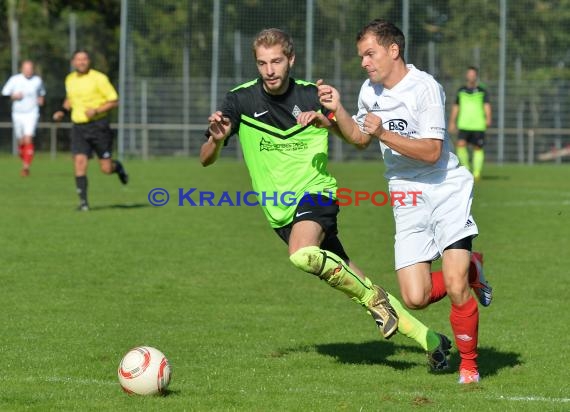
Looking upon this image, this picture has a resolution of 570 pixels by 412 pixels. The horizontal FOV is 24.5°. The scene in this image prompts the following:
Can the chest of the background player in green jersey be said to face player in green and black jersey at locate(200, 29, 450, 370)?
yes

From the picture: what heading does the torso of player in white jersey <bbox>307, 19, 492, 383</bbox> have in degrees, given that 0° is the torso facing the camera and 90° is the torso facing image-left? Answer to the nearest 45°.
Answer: approximately 45°

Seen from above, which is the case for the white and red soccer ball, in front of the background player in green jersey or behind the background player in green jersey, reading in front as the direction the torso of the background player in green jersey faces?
in front

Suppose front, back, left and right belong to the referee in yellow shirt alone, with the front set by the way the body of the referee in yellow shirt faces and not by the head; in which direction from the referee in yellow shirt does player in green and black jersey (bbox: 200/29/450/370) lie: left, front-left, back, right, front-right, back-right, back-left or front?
front-left

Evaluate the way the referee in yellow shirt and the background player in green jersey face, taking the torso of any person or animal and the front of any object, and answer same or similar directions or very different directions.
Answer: same or similar directions

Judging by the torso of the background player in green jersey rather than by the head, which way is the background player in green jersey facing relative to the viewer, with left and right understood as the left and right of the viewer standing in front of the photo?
facing the viewer

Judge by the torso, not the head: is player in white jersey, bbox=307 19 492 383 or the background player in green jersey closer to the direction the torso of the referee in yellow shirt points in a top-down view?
the player in white jersey

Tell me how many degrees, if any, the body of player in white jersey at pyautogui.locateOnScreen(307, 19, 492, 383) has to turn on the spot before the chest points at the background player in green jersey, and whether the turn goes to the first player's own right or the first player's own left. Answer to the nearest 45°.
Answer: approximately 135° to the first player's own right

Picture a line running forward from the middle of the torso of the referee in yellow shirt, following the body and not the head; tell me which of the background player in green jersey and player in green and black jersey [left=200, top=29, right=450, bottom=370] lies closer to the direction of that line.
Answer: the player in green and black jersey

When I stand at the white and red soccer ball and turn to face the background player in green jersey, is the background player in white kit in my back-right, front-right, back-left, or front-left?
front-left

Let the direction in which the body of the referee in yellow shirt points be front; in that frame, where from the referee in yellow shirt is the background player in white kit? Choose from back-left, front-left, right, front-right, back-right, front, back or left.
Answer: back-right

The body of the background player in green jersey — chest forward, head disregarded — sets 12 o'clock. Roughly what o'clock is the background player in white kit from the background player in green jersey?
The background player in white kit is roughly at 3 o'clock from the background player in green jersey.
